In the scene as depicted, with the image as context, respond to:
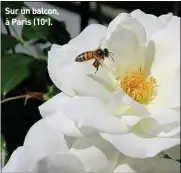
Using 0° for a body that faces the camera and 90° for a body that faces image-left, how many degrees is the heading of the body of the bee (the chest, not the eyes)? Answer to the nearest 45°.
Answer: approximately 270°
